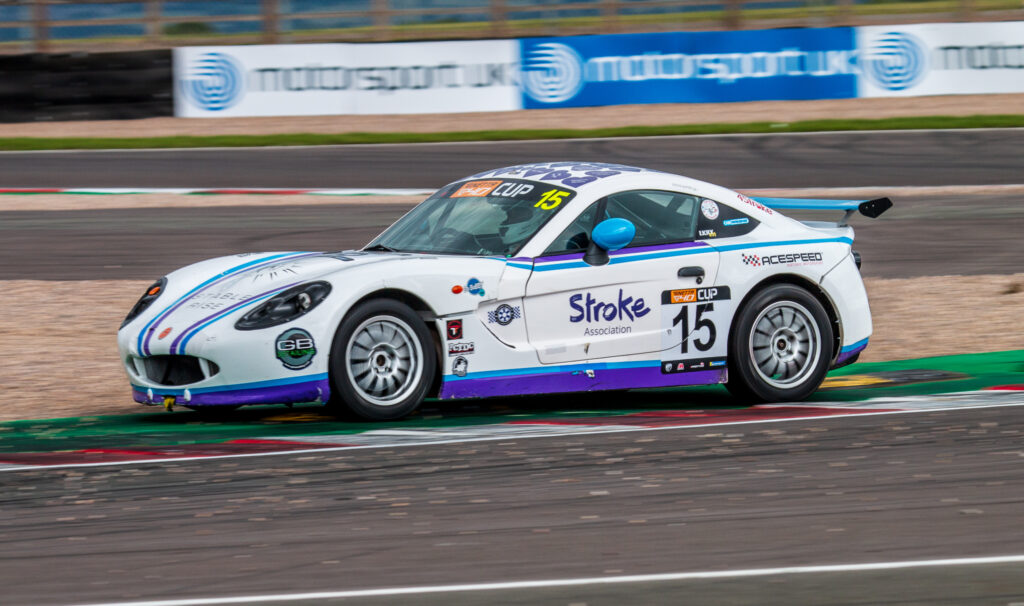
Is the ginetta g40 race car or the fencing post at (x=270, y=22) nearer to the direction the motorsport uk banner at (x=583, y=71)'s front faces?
the ginetta g40 race car

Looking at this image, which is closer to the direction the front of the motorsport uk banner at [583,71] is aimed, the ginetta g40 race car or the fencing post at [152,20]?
the ginetta g40 race car

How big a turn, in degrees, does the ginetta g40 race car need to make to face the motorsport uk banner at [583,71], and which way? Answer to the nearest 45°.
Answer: approximately 135° to its right

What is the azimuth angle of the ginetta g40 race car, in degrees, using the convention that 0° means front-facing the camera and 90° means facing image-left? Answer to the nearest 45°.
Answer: approximately 45°

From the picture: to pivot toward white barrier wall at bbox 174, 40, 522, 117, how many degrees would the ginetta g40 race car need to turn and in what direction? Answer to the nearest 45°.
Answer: approximately 135° to its right

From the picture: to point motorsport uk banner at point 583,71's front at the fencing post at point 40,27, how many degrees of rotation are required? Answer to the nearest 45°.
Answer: approximately 90° to its right

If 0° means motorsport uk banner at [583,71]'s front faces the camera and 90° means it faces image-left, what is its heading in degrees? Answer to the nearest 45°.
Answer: approximately 0°

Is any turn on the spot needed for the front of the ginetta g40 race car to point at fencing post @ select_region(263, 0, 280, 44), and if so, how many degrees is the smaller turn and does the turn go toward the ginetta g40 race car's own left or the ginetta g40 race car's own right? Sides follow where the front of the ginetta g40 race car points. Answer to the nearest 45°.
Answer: approximately 135° to the ginetta g40 race car's own right
